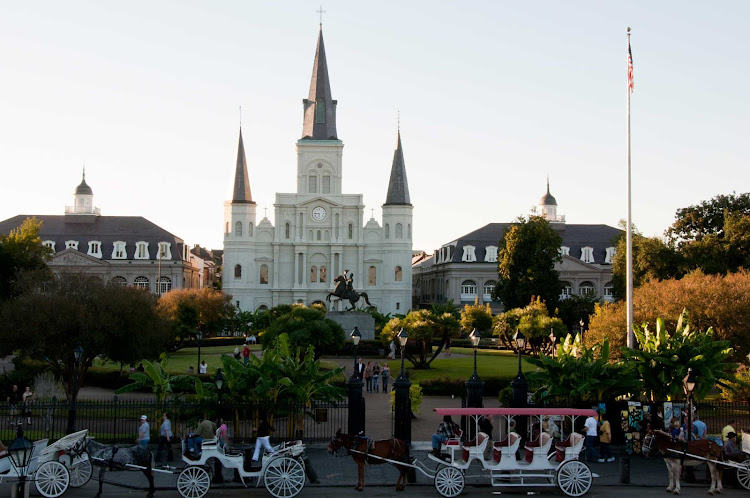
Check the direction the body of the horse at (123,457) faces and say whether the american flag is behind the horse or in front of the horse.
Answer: behind

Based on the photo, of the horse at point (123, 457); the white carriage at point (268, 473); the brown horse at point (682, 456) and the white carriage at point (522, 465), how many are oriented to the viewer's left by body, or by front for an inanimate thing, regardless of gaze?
4

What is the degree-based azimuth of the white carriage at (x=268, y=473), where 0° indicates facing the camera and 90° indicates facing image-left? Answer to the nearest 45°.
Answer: approximately 90°

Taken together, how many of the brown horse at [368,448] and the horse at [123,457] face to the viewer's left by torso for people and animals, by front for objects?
2

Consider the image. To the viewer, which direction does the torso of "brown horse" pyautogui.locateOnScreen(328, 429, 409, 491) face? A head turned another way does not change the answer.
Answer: to the viewer's left

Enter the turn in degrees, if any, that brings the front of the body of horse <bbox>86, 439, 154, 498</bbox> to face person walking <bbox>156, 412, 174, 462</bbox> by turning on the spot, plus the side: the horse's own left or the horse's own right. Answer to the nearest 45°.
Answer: approximately 90° to the horse's own right

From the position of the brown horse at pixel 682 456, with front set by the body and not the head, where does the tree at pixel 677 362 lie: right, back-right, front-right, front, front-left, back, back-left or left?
right

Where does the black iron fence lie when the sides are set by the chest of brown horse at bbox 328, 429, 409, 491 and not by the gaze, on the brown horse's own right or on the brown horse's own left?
on the brown horse's own right

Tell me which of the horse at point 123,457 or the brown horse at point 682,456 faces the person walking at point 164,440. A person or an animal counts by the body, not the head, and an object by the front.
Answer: the brown horse

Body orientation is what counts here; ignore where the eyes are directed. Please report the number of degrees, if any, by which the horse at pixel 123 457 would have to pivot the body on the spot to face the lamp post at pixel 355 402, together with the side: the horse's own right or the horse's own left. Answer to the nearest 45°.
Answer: approximately 135° to the horse's own right

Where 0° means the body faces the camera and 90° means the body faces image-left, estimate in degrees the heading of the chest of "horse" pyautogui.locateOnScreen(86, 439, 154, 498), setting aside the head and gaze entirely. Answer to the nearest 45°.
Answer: approximately 90°

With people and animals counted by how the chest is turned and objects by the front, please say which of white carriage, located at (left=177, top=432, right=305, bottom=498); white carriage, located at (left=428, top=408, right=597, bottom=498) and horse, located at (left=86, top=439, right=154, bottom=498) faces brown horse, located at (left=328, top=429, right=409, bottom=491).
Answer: white carriage, located at (left=428, top=408, right=597, bottom=498)
